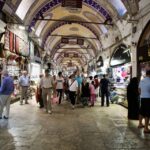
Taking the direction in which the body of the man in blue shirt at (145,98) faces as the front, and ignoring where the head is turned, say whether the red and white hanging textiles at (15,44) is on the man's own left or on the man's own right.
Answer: on the man's own left

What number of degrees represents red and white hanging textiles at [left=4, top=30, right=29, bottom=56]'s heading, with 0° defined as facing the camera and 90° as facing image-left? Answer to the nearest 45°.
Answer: approximately 315°

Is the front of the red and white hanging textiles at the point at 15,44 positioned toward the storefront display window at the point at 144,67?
yes

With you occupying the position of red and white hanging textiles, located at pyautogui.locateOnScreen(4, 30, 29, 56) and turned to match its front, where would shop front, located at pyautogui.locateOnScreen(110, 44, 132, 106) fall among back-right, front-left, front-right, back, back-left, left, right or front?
front-left

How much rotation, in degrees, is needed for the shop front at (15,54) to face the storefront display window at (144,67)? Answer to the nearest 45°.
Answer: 0° — it already faces it

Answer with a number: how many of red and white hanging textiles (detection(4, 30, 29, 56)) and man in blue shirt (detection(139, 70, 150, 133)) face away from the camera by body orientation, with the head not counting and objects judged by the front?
1

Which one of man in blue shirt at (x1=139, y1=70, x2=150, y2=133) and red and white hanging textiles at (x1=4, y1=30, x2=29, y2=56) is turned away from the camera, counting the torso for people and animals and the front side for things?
the man in blue shirt

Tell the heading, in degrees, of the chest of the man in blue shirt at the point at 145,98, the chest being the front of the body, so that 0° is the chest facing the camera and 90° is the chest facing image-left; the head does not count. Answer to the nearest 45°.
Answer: approximately 180°

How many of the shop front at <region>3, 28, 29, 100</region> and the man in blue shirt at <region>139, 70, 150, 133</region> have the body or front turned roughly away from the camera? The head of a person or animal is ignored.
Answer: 1
